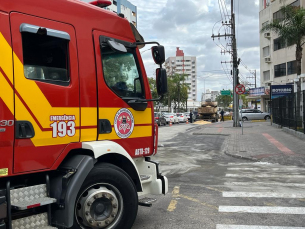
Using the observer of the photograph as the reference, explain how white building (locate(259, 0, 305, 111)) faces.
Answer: facing the viewer and to the left of the viewer

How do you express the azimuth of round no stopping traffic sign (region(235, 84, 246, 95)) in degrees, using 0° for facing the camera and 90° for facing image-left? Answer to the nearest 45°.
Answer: approximately 0°

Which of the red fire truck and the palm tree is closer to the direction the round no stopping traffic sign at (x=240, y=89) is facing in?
the red fire truck

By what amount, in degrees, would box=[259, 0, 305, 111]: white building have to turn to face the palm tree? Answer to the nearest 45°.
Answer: approximately 45° to its left

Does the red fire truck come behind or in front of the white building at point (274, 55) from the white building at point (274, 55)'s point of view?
in front

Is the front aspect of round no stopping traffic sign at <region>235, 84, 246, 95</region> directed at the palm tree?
no

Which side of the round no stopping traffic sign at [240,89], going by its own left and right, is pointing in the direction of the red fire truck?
front

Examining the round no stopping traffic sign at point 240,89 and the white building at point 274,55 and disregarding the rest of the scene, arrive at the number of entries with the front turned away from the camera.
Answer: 0
